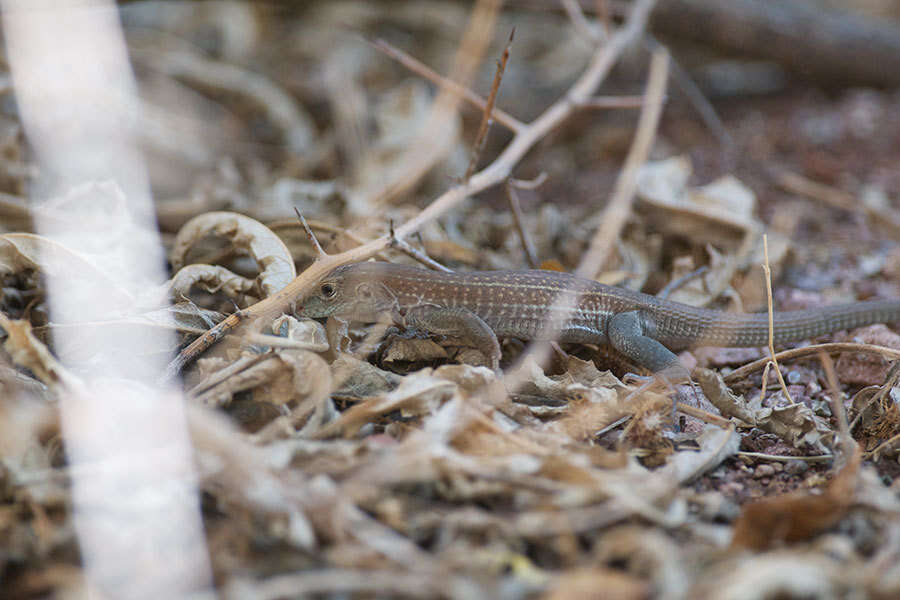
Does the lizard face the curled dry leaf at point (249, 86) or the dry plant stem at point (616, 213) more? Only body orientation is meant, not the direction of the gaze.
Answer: the curled dry leaf

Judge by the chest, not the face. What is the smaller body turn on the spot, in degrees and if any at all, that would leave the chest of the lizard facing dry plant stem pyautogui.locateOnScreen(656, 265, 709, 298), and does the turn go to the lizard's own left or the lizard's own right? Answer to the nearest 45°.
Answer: approximately 135° to the lizard's own right

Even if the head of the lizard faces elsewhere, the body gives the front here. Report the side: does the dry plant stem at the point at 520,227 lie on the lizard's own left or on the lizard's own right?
on the lizard's own right

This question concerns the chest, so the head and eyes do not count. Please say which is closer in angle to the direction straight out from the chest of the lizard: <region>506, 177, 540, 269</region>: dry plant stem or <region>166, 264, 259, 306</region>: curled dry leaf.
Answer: the curled dry leaf

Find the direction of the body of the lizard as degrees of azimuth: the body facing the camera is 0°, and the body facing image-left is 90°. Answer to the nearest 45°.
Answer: approximately 90°

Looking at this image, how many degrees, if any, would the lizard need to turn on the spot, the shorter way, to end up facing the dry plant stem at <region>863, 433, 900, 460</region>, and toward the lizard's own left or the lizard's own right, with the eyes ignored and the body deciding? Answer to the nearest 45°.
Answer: approximately 135° to the lizard's own left

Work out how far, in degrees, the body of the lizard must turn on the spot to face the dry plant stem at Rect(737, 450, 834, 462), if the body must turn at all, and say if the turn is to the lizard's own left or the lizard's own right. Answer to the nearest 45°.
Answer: approximately 135° to the lizard's own left

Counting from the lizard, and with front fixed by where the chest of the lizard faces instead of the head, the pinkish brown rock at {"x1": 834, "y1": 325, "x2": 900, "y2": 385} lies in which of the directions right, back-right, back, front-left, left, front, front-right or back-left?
back
